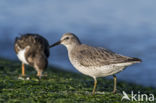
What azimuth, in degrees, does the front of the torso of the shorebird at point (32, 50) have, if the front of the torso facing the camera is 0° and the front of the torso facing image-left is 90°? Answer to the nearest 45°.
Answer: approximately 315°

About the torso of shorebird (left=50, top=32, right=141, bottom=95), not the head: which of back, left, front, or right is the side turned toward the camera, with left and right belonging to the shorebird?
left

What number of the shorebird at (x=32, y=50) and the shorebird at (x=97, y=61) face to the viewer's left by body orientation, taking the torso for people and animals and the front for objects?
1

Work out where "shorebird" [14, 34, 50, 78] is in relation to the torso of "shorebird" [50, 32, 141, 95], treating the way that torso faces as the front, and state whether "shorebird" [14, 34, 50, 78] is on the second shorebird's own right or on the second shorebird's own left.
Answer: on the second shorebird's own right
